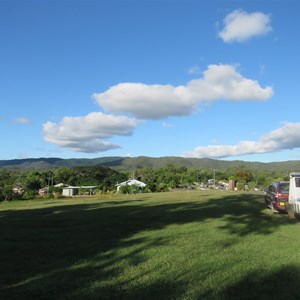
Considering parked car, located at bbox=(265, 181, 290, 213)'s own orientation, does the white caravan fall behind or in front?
behind
